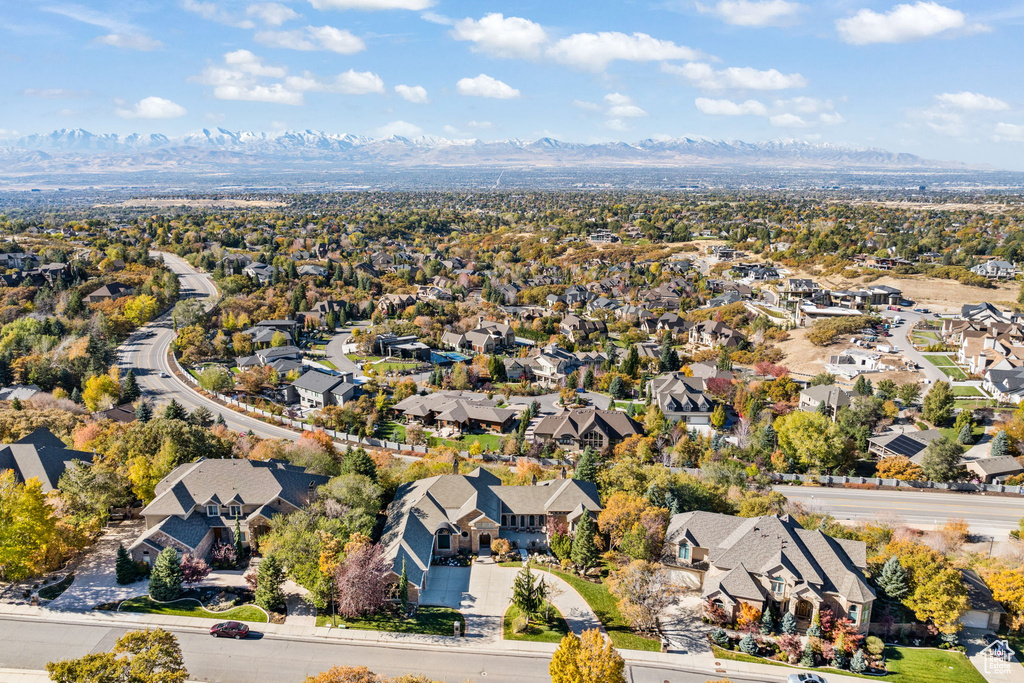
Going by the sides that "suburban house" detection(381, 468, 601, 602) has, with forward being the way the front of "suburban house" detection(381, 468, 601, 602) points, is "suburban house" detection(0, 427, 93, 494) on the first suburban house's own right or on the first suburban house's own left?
on the first suburban house's own right

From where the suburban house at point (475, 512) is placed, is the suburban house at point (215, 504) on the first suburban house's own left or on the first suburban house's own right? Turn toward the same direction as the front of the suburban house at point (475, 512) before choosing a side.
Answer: on the first suburban house's own right

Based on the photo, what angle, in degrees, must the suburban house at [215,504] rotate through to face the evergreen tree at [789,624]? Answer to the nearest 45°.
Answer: approximately 45° to its left

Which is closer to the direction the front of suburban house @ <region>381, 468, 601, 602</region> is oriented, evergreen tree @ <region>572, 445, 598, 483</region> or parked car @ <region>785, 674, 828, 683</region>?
the parked car

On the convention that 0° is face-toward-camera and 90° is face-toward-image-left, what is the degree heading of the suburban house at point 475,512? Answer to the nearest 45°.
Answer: approximately 0°

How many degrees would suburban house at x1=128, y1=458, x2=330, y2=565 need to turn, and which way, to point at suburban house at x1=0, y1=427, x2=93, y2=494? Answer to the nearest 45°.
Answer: approximately 135° to its right

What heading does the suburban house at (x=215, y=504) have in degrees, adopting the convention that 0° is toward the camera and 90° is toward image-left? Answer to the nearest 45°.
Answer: approximately 0°

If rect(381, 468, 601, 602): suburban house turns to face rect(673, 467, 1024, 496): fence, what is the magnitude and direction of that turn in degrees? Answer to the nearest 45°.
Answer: approximately 90° to its left

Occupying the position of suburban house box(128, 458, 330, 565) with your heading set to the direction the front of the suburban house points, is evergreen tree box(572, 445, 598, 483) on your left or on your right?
on your left

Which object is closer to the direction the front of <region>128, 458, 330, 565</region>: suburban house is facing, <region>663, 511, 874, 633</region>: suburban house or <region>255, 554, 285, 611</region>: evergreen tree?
the evergreen tree

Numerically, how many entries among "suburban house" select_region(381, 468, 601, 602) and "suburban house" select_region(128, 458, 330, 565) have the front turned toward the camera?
2

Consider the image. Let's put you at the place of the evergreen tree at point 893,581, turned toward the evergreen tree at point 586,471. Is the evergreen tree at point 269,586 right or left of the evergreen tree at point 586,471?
left

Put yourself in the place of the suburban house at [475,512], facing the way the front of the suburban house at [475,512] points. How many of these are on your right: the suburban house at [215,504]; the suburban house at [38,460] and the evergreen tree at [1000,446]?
2

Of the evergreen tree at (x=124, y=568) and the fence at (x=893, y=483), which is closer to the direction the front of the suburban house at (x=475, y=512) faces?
the evergreen tree
